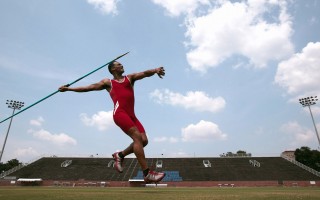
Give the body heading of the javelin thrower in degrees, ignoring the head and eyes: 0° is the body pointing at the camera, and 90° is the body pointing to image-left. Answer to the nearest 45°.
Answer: approximately 315°
